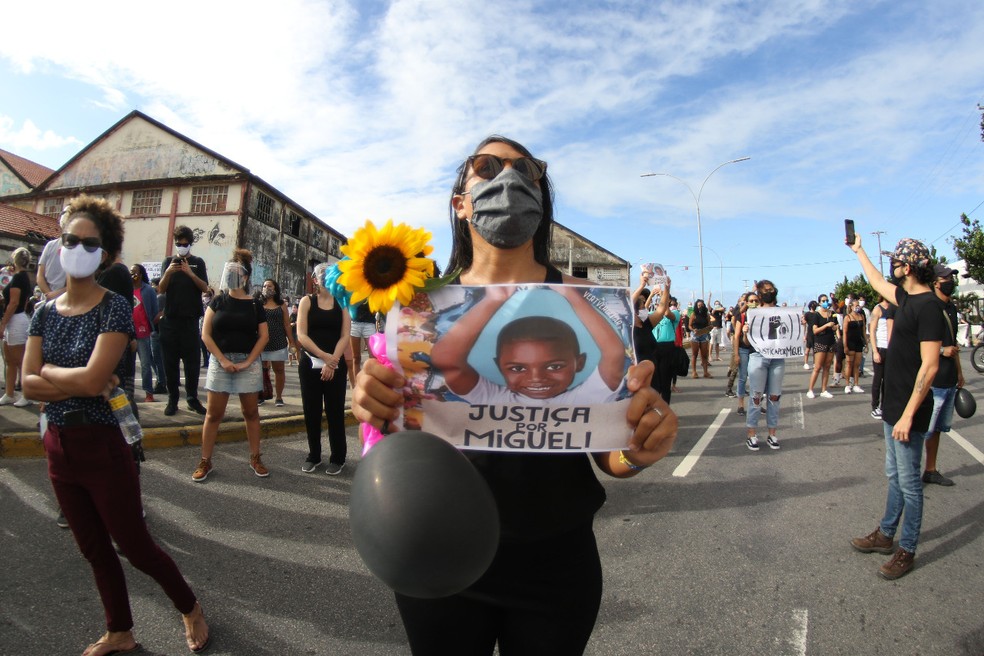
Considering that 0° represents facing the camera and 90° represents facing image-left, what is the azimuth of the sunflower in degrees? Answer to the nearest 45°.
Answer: approximately 0°

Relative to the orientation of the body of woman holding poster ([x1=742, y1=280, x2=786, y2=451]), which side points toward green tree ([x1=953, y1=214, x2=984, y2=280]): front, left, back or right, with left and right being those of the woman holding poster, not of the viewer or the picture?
back

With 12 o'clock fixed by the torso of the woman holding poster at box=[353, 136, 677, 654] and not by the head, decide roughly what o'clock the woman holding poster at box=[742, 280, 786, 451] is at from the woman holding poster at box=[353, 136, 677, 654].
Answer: the woman holding poster at box=[742, 280, 786, 451] is roughly at 7 o'clock from the woman holding poster at box=[353, 136, 677, 654].

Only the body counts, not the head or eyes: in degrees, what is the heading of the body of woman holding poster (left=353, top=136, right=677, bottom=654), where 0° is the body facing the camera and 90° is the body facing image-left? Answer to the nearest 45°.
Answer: approximately 0°

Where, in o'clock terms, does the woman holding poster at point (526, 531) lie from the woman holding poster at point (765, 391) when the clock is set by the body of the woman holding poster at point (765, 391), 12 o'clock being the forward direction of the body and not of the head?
the woman holding poster at point (526, 531) is roughly at 12 o'clock from the woman holding poster at point (765, 391).

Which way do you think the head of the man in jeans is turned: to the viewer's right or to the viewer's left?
to the viewer's left

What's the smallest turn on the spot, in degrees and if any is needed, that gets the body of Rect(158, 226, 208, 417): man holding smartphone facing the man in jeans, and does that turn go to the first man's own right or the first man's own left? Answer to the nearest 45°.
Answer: approximately 45° to the first man's own left

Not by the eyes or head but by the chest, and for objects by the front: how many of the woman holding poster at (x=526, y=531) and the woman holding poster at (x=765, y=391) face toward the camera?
2

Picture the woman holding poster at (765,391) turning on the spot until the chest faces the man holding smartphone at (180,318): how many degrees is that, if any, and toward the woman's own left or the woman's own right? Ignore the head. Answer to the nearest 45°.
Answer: approximately 45° to the woman's own right

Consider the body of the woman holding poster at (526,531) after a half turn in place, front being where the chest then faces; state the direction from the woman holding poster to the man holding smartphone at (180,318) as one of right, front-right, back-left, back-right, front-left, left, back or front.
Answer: front-left

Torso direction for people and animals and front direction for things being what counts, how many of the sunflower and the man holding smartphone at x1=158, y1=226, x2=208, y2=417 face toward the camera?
2
